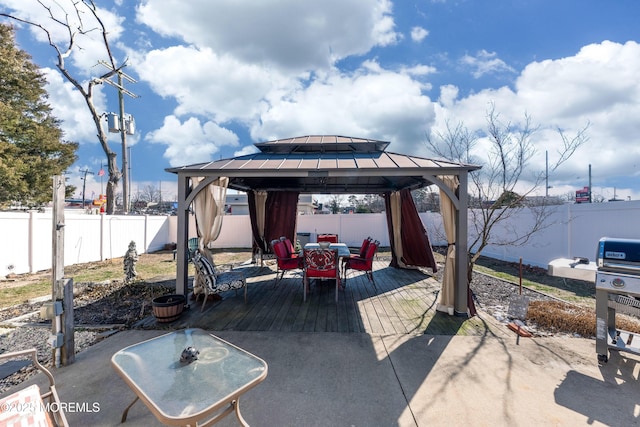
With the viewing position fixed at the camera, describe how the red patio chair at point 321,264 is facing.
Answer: facing away from the viewer

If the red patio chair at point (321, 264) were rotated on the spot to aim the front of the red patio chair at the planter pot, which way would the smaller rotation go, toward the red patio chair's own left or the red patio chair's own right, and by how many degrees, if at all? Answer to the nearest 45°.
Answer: approximately 135° to the red patio chair's own left

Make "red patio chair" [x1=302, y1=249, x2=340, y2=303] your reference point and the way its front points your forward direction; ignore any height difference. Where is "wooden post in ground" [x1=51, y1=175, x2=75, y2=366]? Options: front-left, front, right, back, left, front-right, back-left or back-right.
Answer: back-left

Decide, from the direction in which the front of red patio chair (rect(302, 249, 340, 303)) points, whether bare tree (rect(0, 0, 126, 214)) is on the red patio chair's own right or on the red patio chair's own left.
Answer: on the red patio chair's own left

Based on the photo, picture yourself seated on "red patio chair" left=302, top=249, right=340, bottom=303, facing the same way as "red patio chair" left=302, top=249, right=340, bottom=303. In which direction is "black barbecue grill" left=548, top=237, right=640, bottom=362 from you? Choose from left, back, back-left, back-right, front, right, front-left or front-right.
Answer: back-right

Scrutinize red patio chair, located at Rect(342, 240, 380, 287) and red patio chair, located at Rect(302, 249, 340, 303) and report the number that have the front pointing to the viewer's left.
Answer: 1

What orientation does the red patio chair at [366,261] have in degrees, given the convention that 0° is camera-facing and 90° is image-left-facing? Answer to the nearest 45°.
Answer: approximately 90°

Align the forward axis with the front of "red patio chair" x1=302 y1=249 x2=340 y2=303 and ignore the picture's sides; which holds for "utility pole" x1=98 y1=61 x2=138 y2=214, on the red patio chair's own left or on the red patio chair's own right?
on the red patio chair's own left

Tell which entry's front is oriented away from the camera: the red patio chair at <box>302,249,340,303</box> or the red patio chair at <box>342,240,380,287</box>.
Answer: the red patio chair at <box>302,249,340,303</box>

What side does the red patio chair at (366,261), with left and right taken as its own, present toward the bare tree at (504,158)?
back

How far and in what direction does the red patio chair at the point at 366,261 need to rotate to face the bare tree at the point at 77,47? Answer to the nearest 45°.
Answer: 0° — it already faces it

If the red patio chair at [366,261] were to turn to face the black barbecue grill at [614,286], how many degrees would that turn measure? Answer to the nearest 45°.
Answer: approximately 135° to its left

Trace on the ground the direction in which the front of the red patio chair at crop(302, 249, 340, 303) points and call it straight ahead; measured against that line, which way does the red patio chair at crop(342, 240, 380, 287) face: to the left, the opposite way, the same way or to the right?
to the left

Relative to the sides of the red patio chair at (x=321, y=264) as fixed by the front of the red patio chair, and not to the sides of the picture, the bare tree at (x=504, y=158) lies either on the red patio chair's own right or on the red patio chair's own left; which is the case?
on the red patio chair's own right
